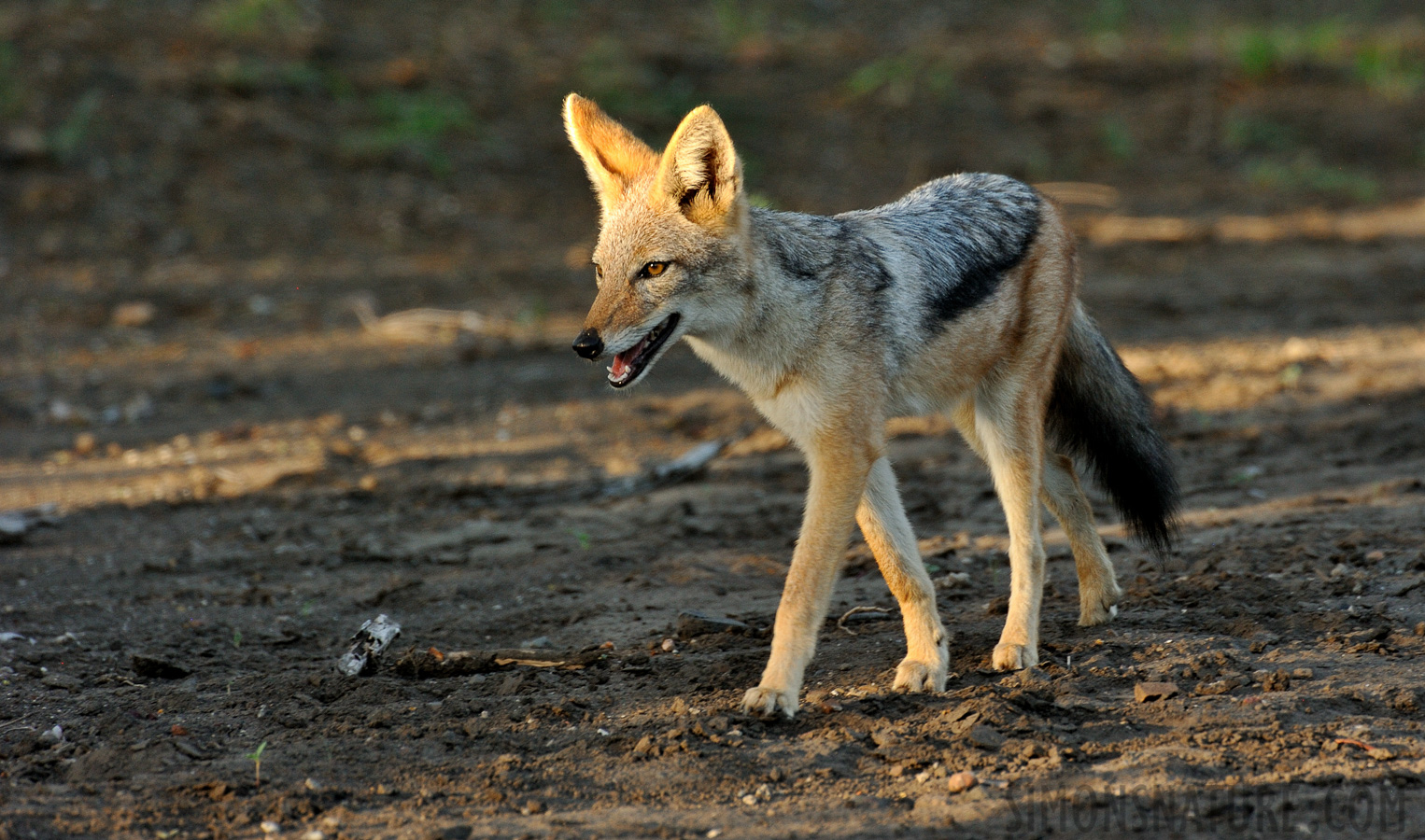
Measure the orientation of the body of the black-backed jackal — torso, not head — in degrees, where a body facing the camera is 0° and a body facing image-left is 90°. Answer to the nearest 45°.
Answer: approximately 45°

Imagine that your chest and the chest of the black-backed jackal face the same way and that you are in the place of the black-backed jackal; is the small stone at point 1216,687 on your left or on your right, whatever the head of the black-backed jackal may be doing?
on your left

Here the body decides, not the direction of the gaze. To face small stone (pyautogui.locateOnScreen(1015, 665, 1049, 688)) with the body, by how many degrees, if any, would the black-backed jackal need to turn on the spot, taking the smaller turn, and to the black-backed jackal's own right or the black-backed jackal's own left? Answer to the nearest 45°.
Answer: approximately 90° to the black-backed jackal's own left

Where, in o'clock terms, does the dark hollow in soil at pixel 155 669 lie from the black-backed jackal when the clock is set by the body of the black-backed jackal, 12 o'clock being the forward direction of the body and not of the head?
The dark hollow in soil is roughly at 1 o'clock from the black-backed jackal.

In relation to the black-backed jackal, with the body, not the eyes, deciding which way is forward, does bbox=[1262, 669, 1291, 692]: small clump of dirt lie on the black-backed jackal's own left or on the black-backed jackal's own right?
on the black-backed jackal's own left

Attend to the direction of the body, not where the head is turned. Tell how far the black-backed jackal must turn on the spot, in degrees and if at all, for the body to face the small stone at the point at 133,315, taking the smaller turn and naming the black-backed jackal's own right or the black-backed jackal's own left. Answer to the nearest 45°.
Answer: approximately 90° to the black-backed jackal's own right

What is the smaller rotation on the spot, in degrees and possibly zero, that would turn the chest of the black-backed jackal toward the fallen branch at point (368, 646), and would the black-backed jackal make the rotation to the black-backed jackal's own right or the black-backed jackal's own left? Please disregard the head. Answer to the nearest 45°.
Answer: approximately 45° to the black-backed jackal's own right

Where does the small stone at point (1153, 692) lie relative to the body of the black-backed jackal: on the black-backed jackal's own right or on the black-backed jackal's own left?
on the black-backed jackal's own left

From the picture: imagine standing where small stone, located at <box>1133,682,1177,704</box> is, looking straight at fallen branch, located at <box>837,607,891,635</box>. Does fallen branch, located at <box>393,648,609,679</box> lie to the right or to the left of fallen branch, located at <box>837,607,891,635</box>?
left

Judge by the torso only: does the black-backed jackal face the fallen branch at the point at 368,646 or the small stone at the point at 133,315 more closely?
the fallen branch

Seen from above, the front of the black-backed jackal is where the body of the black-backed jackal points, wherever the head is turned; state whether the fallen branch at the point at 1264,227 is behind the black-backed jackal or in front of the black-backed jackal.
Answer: behind
